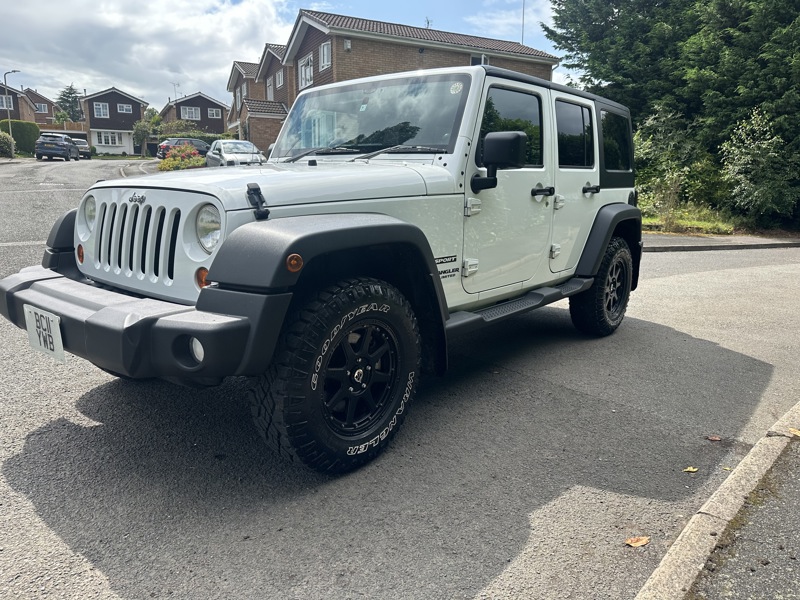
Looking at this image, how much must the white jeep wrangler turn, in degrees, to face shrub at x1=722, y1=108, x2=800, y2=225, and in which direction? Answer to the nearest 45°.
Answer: approximately 180°

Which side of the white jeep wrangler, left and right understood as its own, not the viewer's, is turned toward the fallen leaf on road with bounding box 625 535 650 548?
left

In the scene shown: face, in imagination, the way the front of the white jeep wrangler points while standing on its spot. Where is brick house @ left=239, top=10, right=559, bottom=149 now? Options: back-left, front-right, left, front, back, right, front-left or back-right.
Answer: back-right

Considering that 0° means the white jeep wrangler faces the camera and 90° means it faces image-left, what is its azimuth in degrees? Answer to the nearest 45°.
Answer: approximately 45°

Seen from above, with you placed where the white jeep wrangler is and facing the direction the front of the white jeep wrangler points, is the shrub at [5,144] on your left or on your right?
on your right

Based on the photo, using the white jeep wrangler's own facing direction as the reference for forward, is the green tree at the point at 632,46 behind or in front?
behind

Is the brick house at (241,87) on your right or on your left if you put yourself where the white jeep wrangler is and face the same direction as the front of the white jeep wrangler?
on your right
